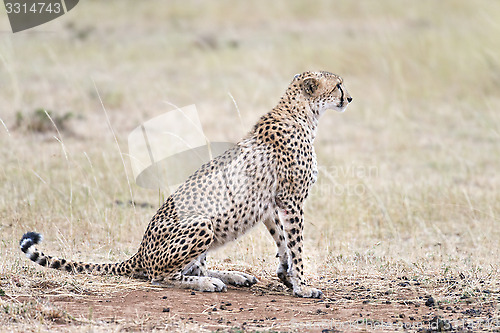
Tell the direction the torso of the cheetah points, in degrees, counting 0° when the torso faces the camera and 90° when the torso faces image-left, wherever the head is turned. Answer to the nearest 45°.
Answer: approximately 270°

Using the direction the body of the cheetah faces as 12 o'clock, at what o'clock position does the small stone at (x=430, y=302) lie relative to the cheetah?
The small stone is roughly at 1 o'clock from the cheetah.
